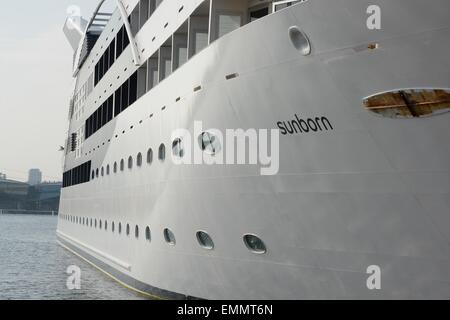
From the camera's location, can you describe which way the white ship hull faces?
facing the viewer and to the right of the viewer
